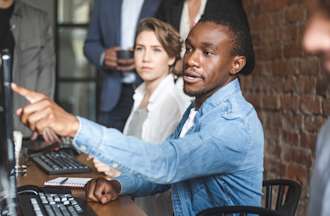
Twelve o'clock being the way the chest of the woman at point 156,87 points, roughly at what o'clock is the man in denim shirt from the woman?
The man in denim shirt is roughly at 10 o'clock from the woman.

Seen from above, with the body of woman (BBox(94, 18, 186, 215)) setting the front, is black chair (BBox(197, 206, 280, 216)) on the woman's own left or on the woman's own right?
on the woman's own left

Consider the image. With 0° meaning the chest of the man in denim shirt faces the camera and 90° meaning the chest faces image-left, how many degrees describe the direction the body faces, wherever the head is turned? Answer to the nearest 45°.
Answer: approximately 90°

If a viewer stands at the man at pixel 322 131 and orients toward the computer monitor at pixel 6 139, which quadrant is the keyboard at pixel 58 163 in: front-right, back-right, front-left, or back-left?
front-right

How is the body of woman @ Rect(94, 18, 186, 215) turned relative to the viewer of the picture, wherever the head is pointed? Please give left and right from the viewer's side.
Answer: facing the viewer and to the left of the viewer

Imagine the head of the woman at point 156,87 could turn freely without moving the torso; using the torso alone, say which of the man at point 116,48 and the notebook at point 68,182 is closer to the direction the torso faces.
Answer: the notebook

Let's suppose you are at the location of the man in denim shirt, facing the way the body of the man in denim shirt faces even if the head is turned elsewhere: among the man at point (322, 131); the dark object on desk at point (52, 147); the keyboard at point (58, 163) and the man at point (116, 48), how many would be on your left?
1
